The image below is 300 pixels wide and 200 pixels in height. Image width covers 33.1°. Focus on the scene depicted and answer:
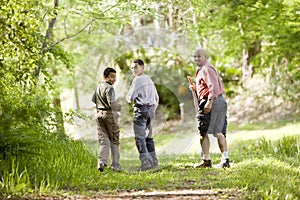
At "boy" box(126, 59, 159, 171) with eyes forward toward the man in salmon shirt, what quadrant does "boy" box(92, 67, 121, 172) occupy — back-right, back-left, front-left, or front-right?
back-right

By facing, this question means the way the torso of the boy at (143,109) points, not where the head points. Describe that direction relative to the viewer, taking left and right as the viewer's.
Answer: facing away from the viewer and to the left of the viewer

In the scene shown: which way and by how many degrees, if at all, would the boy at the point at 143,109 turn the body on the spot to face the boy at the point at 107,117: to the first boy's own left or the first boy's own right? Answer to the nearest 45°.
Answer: approximately 90° to the first boy's own left

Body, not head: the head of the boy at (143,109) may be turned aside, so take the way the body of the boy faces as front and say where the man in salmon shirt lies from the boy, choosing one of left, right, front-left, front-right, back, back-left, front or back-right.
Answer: back-right
